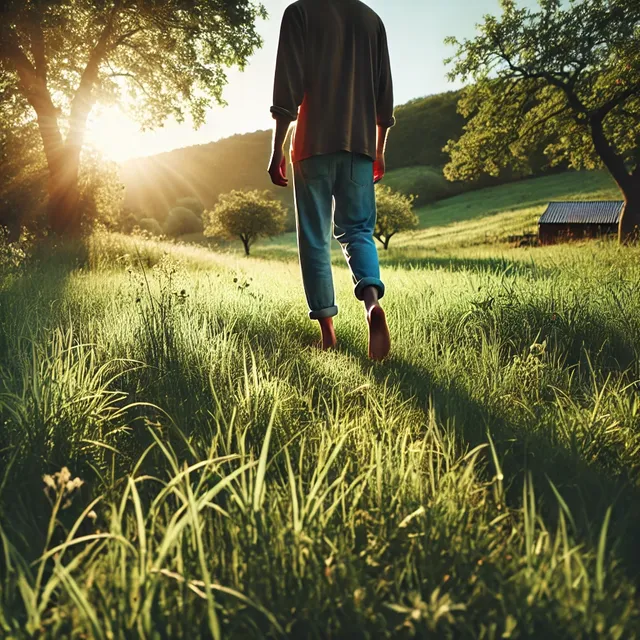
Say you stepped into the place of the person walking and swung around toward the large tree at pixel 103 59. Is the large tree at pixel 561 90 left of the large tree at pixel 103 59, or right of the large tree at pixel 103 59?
right

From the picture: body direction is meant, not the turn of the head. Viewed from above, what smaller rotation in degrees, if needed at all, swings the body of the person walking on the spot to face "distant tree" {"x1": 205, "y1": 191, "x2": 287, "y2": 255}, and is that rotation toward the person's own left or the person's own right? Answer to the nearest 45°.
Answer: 0° — they already face it

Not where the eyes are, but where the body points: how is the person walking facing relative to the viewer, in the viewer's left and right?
facing away from the viewer

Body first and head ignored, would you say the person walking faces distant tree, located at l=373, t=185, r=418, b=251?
yes
